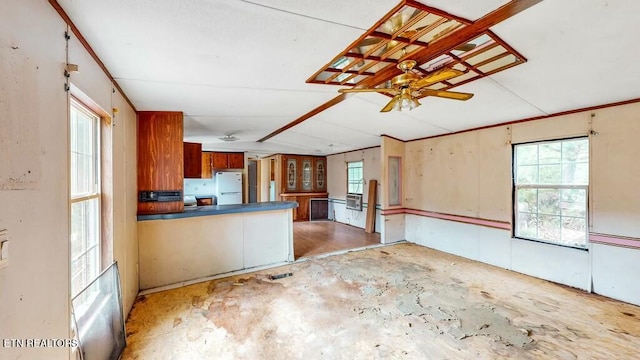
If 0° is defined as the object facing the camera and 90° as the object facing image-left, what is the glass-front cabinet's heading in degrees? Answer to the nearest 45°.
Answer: approximately 0°

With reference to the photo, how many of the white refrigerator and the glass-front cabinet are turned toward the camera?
2

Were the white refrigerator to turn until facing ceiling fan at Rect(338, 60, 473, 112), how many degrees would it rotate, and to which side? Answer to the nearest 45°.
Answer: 0° — it already faces it

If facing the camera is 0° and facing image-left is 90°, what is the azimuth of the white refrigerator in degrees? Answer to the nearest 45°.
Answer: approximately 0°

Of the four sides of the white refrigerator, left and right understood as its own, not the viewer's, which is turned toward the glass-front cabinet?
left
